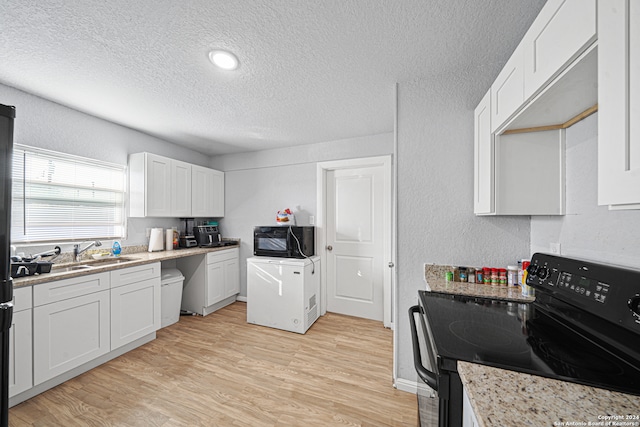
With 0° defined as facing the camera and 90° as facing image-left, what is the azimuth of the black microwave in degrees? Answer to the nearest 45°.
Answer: approximately 0°

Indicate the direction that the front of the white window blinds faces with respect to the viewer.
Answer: facing the viewer and to the right of the viewer

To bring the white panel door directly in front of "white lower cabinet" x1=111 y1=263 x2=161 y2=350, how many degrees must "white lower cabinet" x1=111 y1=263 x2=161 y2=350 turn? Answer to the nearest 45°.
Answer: approximately 45° to its left

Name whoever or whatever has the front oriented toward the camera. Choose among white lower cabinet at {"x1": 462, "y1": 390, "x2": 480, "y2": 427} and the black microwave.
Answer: the black microwave

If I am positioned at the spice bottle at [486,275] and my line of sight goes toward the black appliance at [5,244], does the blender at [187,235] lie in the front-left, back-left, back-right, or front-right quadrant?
front-right

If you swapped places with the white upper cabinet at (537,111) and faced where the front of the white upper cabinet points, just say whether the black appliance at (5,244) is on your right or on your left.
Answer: on your left

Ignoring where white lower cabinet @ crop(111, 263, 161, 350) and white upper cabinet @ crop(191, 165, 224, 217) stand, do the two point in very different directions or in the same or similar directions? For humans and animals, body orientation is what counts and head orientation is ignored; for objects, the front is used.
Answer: same or similar directions

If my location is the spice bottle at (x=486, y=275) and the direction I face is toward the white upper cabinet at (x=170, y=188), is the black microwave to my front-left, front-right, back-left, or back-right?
front-right

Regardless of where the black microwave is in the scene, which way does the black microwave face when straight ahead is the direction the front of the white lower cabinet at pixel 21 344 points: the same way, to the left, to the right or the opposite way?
to the right

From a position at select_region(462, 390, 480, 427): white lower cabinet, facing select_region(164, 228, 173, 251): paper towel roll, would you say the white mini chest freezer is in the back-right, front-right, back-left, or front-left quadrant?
front-right

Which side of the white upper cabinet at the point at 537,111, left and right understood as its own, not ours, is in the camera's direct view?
left

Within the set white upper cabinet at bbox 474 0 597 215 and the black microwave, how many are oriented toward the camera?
1

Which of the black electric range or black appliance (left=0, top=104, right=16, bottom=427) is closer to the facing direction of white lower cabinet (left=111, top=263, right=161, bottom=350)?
the black electric range

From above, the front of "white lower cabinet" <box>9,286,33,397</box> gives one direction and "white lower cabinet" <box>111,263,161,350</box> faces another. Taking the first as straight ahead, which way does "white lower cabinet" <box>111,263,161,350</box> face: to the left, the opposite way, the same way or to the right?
the same way

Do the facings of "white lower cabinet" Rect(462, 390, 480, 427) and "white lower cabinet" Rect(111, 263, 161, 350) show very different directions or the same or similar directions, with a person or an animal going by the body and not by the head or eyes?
very different directions

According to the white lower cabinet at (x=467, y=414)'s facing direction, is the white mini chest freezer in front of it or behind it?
in front
